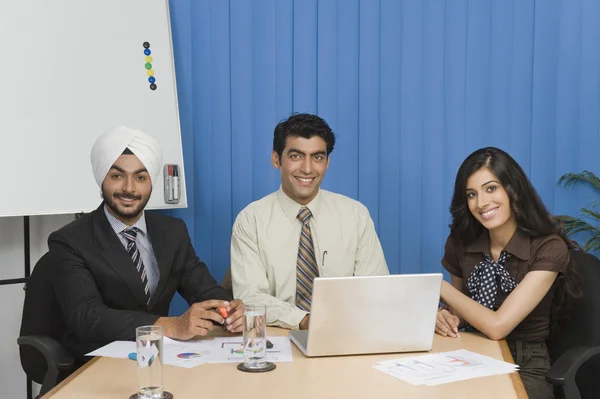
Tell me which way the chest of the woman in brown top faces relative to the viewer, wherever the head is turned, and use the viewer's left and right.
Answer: facing the viewer and to the left of the viewer

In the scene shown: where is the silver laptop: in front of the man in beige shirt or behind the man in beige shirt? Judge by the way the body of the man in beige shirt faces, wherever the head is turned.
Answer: in front

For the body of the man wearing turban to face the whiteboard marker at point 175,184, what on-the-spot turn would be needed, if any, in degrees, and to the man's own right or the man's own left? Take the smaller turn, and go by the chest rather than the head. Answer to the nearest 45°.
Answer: approximately 135° to the man's own left

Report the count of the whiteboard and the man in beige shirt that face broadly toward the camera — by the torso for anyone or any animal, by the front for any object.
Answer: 2

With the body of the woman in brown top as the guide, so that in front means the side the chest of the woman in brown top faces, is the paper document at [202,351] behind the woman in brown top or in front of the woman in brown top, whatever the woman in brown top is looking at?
in front

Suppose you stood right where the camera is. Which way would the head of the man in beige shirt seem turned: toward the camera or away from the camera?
toward the camera

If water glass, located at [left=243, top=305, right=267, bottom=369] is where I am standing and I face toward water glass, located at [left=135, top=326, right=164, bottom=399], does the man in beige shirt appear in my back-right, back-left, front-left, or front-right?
back-right

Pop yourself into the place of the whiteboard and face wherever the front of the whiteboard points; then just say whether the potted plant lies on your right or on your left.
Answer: on your left

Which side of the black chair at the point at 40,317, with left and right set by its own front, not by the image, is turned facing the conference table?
front

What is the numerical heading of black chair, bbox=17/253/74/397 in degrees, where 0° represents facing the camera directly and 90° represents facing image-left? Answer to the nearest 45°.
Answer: approximately 315°

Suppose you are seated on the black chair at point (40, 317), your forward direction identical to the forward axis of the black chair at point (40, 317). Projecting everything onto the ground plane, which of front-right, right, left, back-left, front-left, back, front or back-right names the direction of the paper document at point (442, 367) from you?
front

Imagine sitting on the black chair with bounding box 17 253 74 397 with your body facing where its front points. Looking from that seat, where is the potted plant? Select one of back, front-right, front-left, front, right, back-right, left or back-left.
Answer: front-left

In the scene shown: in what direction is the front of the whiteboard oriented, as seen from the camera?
facing the viewer

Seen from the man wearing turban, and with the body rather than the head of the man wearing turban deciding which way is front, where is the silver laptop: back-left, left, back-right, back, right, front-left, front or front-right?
front

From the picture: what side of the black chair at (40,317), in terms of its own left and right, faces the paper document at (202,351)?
front

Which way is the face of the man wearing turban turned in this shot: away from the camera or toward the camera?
toward the camera
